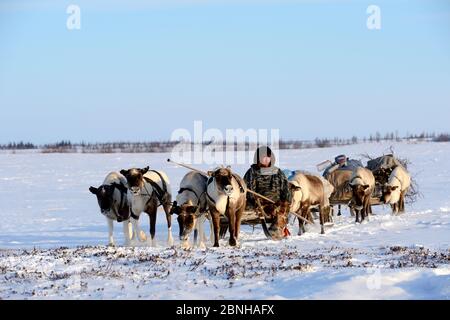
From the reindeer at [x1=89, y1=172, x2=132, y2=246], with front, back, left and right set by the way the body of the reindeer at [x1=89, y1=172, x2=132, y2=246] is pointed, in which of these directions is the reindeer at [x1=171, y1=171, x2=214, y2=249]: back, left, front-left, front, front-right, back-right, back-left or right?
left

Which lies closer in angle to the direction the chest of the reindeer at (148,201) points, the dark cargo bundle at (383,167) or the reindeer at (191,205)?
the reindeer

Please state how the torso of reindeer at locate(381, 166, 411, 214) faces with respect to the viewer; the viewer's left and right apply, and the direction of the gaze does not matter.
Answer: facing the viewer and to the left of the viewer

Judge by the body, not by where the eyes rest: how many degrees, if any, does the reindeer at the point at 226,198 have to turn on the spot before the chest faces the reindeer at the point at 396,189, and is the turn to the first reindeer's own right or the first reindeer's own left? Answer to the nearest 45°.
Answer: approximately 135° to the first reindeer's own left

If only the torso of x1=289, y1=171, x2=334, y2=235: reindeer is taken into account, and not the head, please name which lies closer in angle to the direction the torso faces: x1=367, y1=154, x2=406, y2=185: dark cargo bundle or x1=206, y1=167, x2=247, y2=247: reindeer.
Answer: the reindeer

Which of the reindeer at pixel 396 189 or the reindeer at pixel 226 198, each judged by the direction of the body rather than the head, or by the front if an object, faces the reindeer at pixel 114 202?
the reindeer at pixel 396 189

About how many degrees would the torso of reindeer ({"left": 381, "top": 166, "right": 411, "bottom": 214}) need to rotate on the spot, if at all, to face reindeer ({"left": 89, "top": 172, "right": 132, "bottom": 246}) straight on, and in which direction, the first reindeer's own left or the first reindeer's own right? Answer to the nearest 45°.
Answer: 0° — it already faces it

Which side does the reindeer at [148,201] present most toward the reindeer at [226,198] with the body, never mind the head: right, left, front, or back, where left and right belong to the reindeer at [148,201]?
left

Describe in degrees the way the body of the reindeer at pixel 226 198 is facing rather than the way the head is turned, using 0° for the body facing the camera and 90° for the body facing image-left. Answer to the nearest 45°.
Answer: approximately 0°

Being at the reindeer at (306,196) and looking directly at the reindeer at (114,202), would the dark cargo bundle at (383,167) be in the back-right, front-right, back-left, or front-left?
back-right
